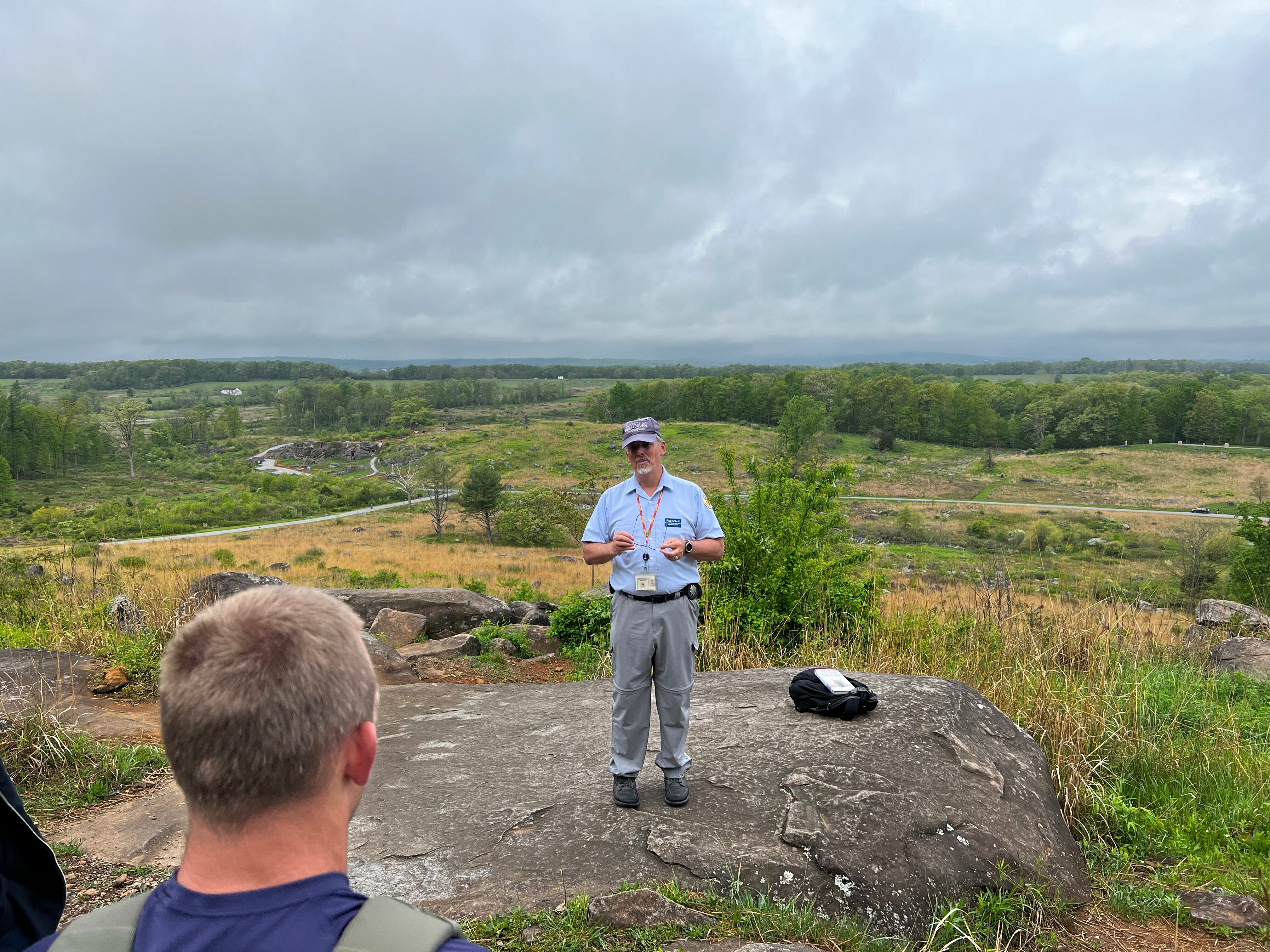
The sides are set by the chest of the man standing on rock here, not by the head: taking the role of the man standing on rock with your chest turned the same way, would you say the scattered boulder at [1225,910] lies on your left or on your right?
on your left

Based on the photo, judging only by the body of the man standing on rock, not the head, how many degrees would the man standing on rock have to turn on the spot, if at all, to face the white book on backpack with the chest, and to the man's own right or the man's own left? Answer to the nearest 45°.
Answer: approximately 135° to the man's own left

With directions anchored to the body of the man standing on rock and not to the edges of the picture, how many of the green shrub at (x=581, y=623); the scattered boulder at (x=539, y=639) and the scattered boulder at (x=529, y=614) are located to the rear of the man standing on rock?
3

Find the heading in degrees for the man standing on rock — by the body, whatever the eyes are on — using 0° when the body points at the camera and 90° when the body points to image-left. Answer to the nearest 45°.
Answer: approximately 0°

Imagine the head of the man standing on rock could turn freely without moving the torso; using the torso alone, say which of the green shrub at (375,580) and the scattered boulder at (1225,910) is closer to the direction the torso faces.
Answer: the scattered boulder

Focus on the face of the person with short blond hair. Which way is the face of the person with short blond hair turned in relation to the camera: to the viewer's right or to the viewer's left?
to the viewer's right

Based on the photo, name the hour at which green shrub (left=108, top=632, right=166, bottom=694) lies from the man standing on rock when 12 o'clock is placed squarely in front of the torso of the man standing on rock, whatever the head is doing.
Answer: The green shrub is roughly at 4 o'clock from the man standing on rock.

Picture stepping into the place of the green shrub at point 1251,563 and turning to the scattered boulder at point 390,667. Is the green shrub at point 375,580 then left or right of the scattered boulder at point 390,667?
right

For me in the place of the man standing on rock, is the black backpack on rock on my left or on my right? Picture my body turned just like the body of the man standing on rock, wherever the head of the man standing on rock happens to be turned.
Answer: on my left

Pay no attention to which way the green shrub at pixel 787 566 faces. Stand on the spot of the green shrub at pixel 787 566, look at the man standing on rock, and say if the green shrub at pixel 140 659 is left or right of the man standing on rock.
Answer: right

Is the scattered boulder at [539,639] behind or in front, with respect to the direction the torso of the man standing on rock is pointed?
behind

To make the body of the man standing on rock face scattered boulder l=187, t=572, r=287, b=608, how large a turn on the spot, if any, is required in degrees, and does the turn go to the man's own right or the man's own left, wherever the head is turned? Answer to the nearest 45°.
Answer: approximately 135° to the man's own right
